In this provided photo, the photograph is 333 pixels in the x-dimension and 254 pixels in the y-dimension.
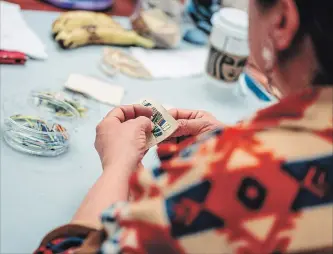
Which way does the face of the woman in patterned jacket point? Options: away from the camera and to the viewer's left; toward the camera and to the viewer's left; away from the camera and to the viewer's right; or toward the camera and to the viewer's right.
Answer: away from the camera and to the viewer's left

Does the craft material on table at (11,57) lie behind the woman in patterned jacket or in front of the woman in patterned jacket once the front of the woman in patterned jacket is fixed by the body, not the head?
in front

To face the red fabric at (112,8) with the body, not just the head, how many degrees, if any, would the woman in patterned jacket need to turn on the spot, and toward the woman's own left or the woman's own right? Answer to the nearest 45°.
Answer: approximately 45° to the woman's own right

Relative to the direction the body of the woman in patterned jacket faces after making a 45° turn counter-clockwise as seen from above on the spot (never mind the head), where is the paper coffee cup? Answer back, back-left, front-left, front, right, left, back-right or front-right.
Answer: right

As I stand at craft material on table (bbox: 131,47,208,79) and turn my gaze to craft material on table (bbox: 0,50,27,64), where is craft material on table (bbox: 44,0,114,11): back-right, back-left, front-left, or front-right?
front-right

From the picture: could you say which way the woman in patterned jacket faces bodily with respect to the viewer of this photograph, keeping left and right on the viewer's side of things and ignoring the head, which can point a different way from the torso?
facing away from the viewer and to the left of the viewer

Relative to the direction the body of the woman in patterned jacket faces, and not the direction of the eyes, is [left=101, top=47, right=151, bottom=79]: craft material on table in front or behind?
in front

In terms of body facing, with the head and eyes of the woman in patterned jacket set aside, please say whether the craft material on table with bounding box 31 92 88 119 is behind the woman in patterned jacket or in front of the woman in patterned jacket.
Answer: in front

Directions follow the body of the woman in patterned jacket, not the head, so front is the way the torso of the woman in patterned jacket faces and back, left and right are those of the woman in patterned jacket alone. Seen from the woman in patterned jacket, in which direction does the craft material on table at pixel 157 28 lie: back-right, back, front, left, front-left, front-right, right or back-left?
front-right

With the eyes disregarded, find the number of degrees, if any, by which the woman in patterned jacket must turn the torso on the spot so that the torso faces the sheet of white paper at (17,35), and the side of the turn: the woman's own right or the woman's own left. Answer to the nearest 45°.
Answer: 0° — they already face it

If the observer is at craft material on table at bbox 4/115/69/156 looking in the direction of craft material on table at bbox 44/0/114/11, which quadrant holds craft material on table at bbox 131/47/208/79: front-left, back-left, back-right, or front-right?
front-right
